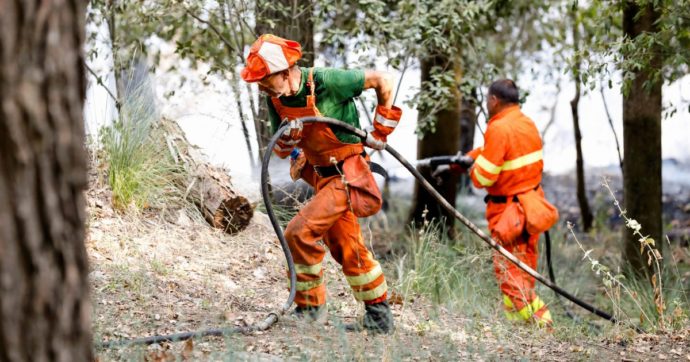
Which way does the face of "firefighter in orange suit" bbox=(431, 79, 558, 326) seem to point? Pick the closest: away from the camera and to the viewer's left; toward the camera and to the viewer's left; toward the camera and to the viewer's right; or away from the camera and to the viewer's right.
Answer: away from the camera and to the viewer's left

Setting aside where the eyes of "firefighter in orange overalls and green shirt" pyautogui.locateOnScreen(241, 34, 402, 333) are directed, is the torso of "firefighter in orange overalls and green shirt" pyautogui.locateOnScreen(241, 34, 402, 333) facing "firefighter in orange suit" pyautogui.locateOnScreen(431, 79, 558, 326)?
no

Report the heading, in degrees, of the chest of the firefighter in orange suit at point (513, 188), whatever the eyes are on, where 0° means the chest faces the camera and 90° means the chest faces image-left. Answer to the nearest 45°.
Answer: approximately 135°

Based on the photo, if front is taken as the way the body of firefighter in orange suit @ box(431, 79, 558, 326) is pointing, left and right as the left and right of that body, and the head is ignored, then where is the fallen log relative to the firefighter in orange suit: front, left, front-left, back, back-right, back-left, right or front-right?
front-left

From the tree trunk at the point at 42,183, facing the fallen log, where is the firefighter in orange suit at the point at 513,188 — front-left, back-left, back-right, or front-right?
front-right

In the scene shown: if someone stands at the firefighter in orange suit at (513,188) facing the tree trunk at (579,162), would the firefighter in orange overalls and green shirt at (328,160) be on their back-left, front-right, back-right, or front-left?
back-left

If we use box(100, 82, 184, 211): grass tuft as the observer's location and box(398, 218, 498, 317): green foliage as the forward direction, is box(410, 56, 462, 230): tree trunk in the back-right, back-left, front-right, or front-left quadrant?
front-left

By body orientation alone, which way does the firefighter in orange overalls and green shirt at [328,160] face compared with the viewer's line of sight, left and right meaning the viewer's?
facing the viewer and to the left of the viewer

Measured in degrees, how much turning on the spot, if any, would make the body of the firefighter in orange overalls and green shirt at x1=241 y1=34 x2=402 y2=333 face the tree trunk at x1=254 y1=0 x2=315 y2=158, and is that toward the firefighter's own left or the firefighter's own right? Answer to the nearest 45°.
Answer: approximately 135° to the firefighter's own right

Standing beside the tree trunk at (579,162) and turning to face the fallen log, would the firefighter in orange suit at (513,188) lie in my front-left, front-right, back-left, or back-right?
front-left

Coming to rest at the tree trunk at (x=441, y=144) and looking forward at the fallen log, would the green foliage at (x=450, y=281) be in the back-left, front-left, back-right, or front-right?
front-left

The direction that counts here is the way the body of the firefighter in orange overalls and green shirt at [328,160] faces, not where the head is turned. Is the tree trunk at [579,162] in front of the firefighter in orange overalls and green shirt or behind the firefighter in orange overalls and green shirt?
behind

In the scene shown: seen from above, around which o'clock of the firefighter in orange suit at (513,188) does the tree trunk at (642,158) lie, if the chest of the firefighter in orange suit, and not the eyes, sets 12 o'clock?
The tree trunk is roughly at 3 o'clock from the firefighter in orange suit.

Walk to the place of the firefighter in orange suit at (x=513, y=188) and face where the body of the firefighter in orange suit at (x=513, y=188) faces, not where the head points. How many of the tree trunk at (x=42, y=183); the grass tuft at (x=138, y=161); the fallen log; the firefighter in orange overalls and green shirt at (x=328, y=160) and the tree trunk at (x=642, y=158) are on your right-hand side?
1
